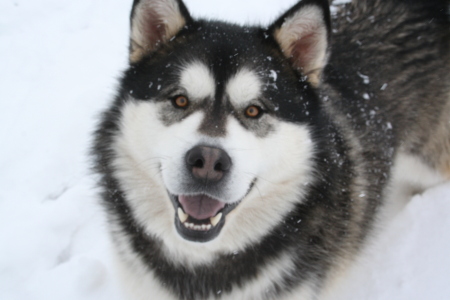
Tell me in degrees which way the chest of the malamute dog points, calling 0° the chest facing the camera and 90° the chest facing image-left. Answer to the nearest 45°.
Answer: approximately 45°
